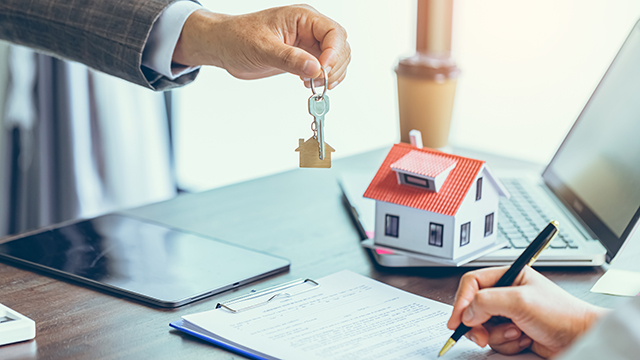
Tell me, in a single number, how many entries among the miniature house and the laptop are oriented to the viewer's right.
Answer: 0

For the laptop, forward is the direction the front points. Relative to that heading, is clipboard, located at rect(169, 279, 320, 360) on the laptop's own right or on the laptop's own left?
on the laptop's own left

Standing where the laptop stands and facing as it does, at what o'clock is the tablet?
The tablet is roughly at 11 o'clock from the laptop.

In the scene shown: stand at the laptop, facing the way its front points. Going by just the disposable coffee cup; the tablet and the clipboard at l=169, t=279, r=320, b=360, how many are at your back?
0

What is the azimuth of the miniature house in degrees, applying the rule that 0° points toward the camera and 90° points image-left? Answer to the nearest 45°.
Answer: approximately 45°

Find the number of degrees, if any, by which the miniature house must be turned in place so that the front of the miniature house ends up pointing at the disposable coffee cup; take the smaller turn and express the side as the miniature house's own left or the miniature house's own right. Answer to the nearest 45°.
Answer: approximately 135° to the miniature house's own right

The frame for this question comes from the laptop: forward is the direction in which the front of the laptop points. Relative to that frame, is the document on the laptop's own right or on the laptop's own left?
on the laptop's own left

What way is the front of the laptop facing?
to the viewer's left

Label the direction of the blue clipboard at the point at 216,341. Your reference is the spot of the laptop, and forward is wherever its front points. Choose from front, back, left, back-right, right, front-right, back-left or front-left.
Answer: front-left

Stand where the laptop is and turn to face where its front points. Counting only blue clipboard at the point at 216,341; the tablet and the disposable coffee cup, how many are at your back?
0

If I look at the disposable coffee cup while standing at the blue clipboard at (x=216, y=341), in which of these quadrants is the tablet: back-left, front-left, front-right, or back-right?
front-left
